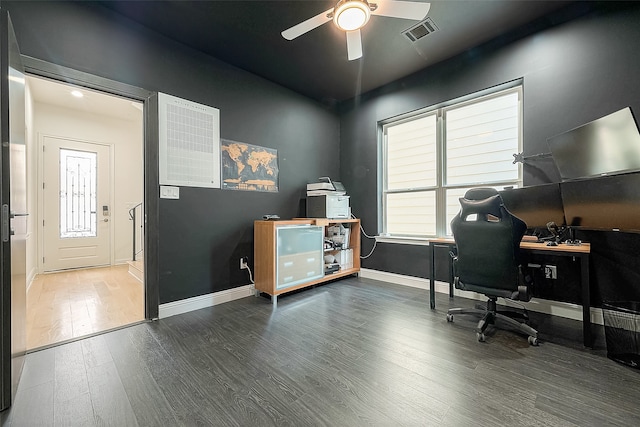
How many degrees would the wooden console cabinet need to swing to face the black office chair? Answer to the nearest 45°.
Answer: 0° — it already faces it

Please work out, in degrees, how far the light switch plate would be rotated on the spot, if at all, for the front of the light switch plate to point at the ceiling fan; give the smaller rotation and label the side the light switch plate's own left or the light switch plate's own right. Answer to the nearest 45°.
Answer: approximately 45° to the light switch plate's own left

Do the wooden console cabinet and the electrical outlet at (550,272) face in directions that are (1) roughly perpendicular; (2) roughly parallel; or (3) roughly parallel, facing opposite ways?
roughly perpendicular

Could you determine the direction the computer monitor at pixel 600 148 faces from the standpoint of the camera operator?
facing the viewer and to the left of the viewer

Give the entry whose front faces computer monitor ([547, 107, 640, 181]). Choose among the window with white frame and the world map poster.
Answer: the world map poster

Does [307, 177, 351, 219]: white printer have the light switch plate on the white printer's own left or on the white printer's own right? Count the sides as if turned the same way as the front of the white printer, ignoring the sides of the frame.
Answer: on the white printer's own right

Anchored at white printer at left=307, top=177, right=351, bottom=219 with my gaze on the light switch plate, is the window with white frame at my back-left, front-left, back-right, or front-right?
back-left

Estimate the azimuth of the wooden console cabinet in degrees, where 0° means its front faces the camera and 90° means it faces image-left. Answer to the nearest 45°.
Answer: approximately 315°

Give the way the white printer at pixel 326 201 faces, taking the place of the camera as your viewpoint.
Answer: facing the viewer and to the right of the viewer

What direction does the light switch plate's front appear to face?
toward the camera

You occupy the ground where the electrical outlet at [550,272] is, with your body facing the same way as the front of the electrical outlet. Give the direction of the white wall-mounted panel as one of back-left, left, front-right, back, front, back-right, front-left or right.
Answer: front-right
